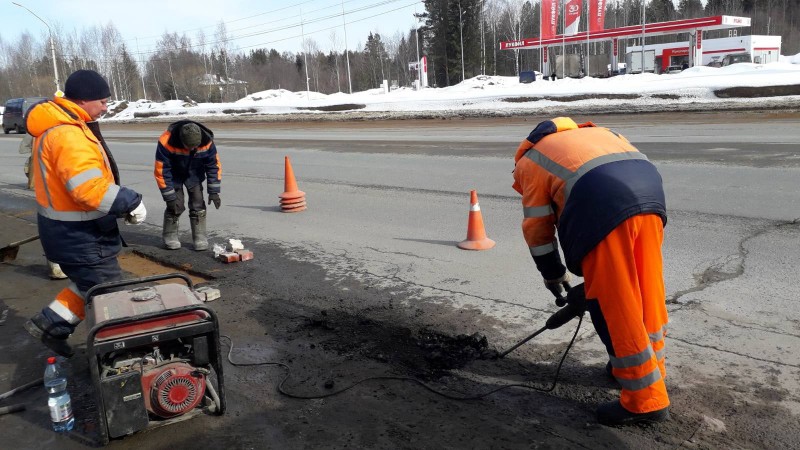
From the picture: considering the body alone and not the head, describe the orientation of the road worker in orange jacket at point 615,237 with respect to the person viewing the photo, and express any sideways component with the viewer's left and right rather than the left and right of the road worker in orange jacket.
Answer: facing away from the viewer and to the left of the viewer

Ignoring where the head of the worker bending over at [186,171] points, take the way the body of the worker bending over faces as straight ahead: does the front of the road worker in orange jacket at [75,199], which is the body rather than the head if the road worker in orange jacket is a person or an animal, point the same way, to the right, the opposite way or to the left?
to the left

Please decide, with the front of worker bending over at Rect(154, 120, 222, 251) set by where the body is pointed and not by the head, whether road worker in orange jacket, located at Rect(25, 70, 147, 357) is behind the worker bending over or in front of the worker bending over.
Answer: in front

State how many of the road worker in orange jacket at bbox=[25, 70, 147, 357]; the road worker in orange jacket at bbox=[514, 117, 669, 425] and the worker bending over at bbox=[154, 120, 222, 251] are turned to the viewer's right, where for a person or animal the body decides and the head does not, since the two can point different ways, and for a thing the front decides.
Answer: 1

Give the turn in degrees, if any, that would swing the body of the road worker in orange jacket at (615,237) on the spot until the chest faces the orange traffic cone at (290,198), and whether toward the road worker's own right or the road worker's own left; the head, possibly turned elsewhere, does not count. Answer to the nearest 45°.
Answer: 0° — they already face it

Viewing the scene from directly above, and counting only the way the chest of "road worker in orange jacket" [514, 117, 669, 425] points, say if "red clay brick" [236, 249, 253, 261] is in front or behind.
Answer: in front

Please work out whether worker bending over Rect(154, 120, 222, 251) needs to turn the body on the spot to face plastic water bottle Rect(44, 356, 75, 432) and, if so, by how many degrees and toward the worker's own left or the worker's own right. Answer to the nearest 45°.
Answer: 0° — they already face it

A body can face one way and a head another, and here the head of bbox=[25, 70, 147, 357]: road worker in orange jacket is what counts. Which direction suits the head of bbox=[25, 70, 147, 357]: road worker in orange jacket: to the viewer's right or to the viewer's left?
to the viewer's right

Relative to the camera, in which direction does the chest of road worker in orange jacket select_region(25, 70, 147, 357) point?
to the viewer's right

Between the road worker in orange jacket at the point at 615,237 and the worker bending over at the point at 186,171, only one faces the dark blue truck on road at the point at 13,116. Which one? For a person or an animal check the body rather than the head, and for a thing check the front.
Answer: the road worker in orange jacket

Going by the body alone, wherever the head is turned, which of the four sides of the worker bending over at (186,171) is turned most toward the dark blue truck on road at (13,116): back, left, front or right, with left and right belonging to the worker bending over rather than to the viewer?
back
